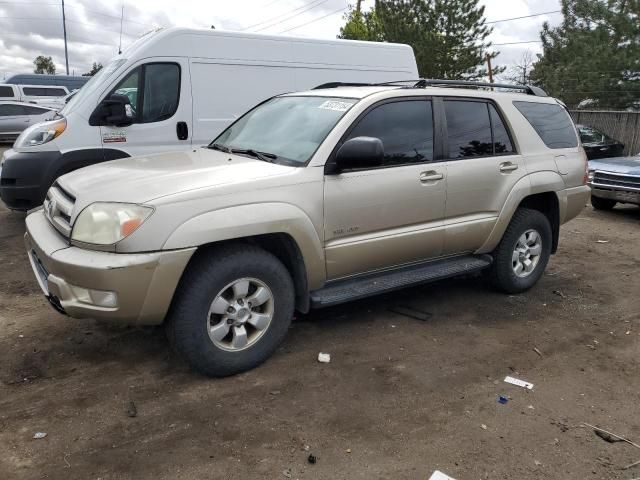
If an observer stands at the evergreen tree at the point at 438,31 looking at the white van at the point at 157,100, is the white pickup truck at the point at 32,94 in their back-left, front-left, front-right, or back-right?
front-right

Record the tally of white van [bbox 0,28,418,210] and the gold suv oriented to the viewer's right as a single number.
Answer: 0

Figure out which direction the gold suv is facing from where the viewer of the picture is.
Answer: facing the viewer and to the left of the viewer

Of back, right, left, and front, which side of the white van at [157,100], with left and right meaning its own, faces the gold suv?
left

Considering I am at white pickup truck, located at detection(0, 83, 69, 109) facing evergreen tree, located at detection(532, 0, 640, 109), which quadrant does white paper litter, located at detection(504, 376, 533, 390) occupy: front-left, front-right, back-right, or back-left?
front-right

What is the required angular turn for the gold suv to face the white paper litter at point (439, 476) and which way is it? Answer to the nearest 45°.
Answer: approximately 90° to its left

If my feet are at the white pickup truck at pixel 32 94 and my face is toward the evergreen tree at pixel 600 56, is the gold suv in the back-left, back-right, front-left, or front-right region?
front-right

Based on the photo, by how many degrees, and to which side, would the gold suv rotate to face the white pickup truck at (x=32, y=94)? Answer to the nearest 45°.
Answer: approximately 90° to its right

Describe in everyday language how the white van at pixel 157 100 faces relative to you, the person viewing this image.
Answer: facing to the left of the viewer

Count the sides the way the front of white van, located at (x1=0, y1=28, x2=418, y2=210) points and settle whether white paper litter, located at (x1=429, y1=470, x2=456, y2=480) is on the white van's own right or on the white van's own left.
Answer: on the white van's own left

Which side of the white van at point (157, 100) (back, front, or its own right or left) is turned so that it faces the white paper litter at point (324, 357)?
left

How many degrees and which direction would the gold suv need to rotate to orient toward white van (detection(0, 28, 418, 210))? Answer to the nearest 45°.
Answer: approximately 90° to its right
